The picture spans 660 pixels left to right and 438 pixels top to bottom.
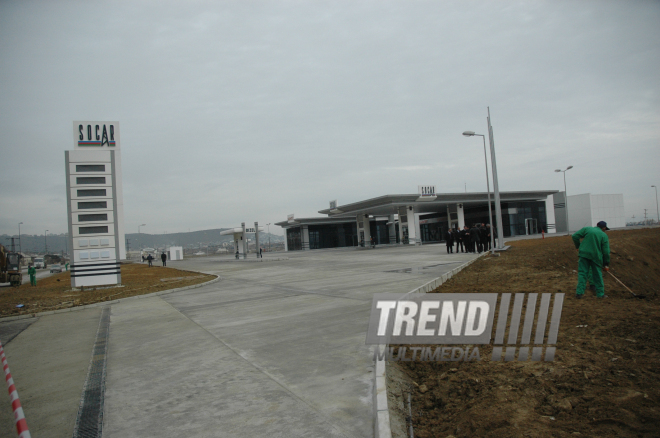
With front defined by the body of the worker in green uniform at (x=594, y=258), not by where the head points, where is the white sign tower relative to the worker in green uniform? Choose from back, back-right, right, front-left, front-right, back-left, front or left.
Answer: back-left

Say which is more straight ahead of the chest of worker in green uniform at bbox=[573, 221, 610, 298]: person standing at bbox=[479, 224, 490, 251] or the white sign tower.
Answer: the person standing

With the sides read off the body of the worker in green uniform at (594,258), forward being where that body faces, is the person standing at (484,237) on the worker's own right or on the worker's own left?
on the worker's own left
